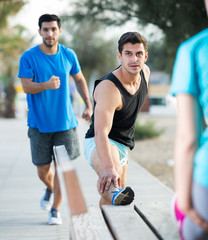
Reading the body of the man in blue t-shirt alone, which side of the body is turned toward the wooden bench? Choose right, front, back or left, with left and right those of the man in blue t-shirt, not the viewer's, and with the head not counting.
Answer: front

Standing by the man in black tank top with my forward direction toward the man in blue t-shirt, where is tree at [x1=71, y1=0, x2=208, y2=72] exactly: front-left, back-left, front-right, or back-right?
front-right

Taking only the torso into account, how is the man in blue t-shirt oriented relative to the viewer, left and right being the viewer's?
facing the viewer

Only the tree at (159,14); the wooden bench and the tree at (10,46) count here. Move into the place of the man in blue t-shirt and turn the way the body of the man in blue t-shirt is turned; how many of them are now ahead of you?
1

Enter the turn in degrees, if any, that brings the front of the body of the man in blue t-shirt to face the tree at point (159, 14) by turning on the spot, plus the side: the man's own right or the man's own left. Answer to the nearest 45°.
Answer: approximately 135° to the man's own left

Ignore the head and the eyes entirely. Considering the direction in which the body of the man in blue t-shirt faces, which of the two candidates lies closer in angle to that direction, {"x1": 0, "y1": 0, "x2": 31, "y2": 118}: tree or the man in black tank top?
the man in black tank top

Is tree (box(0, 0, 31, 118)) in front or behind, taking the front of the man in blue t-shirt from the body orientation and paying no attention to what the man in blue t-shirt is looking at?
behind

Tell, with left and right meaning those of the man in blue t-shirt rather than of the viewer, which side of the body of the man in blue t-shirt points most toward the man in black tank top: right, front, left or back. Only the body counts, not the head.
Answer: front
